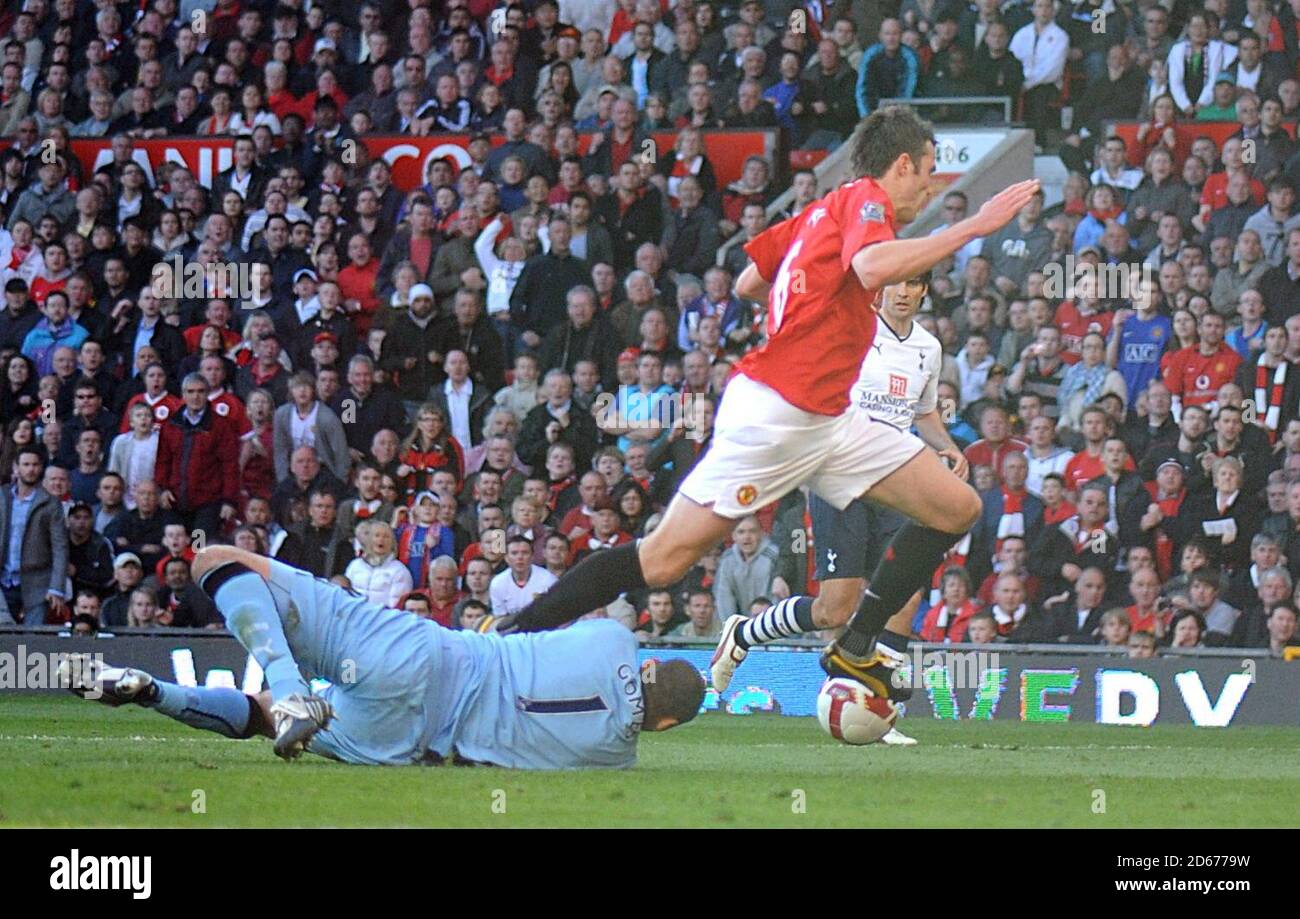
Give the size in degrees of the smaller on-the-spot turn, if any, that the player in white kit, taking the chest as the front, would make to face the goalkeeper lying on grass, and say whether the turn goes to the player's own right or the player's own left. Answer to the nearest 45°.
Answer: approximately 90° to the player's own right

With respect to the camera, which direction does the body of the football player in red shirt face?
to the viewer's right

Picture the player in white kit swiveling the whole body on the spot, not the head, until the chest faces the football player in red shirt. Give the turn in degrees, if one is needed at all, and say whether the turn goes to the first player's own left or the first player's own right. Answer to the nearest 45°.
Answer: approximately 45° to the first player's own right

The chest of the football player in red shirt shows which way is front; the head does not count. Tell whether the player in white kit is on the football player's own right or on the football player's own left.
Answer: on the football player's own left

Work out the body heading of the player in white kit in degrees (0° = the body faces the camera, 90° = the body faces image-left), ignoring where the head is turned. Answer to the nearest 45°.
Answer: approximately 315°
